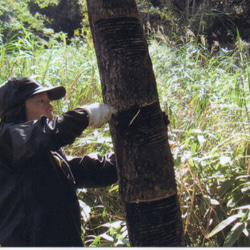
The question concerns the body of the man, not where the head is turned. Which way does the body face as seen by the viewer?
to the viewer's right

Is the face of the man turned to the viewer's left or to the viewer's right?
to the viewer's right
